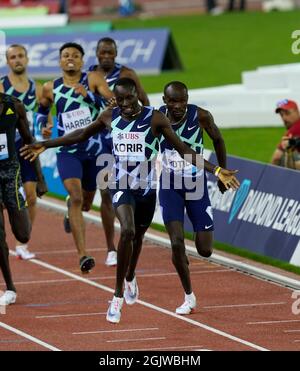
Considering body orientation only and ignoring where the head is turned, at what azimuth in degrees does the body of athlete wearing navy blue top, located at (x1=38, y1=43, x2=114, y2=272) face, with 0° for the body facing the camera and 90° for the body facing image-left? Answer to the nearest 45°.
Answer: approximately 0°

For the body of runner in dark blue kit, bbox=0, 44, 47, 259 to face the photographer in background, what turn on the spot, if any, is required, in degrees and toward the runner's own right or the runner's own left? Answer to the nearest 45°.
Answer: approximately 90° to the runner's own left

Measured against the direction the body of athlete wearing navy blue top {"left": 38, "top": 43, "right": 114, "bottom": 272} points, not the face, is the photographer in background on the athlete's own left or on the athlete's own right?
on the athlete's own left

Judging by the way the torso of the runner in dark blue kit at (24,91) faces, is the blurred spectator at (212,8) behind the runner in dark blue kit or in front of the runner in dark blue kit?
behind

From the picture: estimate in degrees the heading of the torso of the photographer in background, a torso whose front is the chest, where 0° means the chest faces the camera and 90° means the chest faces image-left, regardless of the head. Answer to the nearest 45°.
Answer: approximately 45°

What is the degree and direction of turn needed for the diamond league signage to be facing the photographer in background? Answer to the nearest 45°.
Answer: approximately 135° to its right

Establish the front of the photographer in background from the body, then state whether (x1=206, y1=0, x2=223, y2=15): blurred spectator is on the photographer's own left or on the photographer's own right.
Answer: on the photographer's own right

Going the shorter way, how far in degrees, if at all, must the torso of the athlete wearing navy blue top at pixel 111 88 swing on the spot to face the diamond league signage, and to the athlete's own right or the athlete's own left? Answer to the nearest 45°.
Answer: approximately 90° to the athlete's own left
